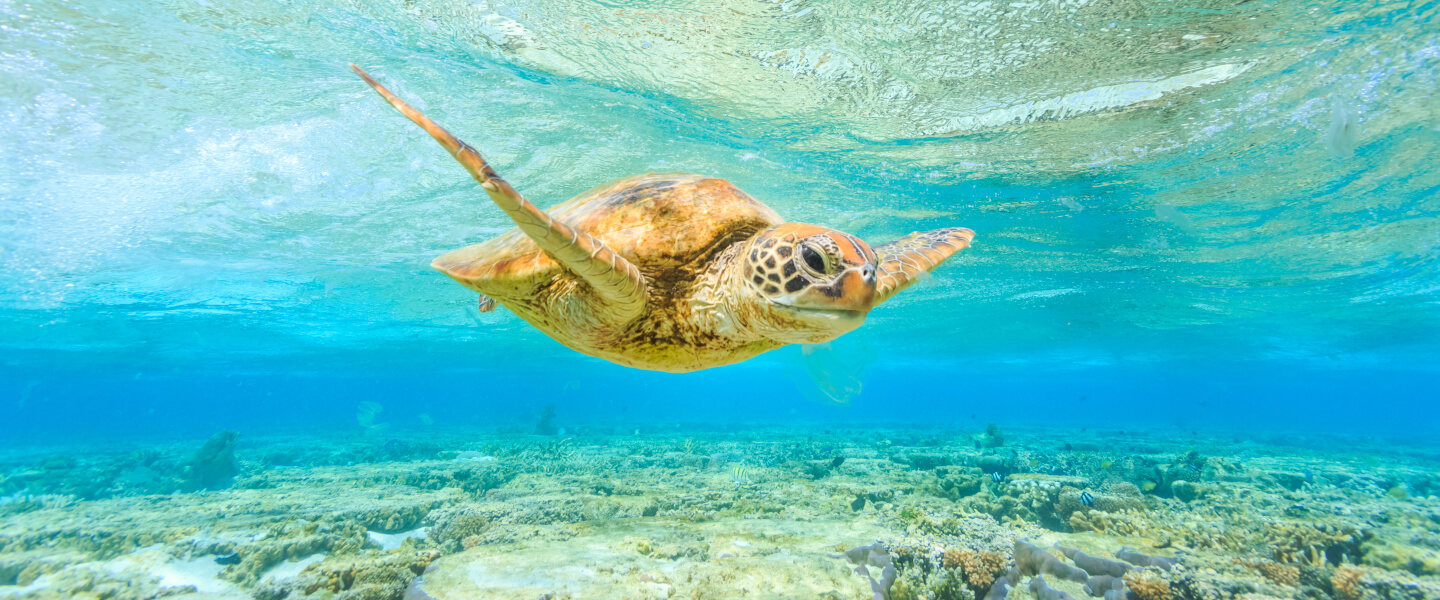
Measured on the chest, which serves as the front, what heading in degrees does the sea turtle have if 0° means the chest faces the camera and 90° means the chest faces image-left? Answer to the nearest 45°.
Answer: approximately 315°

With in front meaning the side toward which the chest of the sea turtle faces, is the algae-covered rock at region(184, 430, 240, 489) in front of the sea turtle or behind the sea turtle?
behind

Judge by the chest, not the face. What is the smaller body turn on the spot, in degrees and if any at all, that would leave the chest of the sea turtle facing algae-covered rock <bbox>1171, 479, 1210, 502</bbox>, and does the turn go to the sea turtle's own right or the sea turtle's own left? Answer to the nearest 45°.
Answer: approximately 90° to the sea turtle's own left

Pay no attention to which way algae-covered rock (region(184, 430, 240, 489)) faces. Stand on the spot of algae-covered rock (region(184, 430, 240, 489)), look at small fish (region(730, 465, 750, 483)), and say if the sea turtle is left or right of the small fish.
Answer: right

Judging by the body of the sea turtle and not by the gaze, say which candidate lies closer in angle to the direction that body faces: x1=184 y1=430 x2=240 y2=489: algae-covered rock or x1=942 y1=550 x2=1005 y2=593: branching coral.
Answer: the branching coral

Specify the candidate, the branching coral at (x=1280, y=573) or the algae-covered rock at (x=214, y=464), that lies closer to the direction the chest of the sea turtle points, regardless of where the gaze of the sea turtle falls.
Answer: the branching coral

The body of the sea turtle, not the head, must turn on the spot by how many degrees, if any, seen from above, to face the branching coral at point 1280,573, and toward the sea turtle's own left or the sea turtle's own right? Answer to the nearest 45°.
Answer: approximately 45° to the sea turtle's own left

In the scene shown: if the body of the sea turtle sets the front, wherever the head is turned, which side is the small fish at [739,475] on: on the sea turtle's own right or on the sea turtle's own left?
on the sea turtle's own left

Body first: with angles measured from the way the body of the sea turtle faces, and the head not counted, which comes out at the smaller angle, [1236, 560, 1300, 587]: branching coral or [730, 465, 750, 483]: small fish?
the branching coral

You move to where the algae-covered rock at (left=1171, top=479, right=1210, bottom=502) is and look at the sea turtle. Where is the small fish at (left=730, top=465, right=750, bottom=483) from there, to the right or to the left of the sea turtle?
right

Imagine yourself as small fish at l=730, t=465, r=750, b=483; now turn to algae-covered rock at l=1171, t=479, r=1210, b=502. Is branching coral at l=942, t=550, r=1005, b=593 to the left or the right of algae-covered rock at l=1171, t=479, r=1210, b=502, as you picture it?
right

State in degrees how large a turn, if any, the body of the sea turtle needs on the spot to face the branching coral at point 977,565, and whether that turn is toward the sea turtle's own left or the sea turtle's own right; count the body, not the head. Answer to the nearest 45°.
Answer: approximately 45° to the sea turtle's own left
